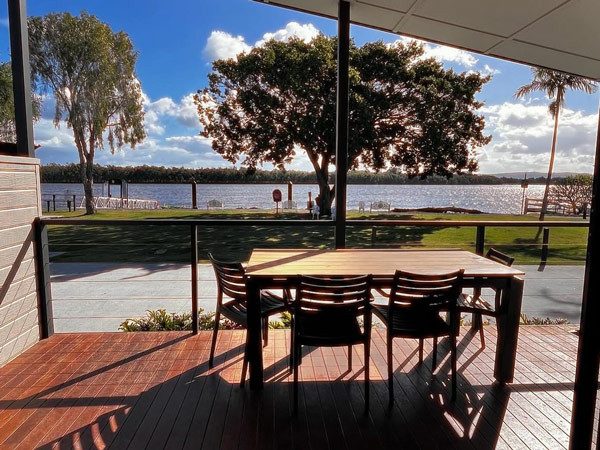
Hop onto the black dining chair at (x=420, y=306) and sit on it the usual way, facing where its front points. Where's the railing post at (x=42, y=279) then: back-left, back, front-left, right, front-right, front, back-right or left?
front-left

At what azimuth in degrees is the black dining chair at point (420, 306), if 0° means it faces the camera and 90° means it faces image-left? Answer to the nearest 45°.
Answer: approximately 135°

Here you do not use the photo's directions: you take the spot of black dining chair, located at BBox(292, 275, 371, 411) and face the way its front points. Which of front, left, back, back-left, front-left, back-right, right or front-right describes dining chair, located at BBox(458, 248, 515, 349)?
front-right

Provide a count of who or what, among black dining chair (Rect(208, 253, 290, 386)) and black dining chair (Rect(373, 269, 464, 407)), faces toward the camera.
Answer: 0

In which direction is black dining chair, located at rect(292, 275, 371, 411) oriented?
away from the camera

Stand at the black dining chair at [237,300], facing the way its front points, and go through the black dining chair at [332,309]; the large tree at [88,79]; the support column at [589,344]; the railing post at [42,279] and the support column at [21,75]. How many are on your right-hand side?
2

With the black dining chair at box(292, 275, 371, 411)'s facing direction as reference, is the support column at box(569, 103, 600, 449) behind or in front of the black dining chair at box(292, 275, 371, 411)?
behind

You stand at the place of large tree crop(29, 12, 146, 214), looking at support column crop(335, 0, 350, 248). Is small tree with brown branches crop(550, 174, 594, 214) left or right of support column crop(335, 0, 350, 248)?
left

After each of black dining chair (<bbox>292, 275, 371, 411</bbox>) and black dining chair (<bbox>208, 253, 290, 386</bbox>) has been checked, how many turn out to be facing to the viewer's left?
0

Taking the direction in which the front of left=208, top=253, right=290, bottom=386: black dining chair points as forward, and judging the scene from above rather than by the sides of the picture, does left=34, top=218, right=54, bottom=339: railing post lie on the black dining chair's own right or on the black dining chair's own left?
on the black dining chair's own left

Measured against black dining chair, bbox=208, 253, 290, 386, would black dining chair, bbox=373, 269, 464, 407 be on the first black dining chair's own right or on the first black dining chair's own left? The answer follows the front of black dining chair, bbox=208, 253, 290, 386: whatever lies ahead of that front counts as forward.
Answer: on the first black dining chair's own right

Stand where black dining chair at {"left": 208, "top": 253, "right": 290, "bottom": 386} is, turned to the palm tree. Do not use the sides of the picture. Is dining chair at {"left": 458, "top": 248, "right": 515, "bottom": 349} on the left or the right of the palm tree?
right

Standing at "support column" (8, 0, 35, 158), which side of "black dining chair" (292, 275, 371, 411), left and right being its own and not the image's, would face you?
left

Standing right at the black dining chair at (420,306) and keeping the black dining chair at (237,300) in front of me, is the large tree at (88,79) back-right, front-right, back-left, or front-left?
front-right

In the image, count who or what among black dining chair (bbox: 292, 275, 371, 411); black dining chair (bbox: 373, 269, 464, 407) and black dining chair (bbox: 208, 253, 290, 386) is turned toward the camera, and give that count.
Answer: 0

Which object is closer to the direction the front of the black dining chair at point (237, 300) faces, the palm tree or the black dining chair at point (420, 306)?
the palm tree

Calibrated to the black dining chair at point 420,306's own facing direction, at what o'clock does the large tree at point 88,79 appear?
The large tree is roughly at 12 o'clock from the black dining chair.

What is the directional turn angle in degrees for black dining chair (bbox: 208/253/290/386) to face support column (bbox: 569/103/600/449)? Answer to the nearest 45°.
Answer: approximately 90° to its right

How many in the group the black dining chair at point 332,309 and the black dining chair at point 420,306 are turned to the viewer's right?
0
